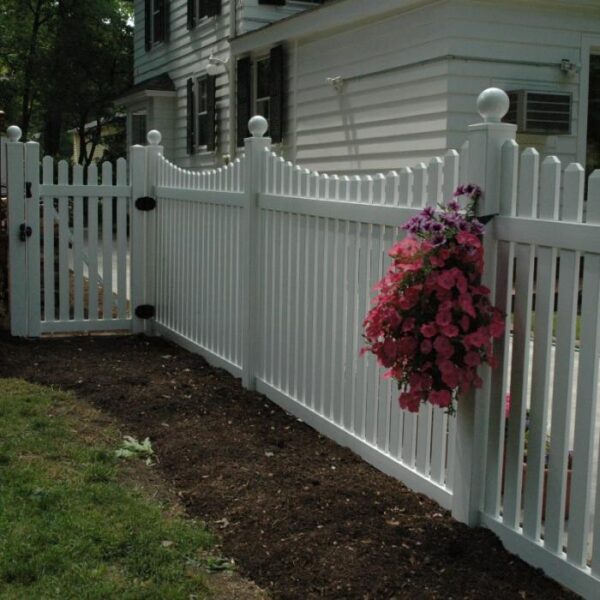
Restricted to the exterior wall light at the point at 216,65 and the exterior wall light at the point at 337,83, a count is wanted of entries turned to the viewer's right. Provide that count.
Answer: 0

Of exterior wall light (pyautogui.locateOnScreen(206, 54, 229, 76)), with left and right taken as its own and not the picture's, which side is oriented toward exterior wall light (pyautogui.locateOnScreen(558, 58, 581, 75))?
left

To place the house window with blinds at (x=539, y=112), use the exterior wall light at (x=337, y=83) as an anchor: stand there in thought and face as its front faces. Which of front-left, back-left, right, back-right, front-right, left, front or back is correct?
left

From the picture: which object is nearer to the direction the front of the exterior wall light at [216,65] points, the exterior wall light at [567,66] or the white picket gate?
the white picket gate

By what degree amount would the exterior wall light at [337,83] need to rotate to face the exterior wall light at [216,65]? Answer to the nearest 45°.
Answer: approximately 90° to its right

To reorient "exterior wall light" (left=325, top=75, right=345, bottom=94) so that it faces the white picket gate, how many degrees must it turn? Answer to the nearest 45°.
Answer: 0° — it already faces it

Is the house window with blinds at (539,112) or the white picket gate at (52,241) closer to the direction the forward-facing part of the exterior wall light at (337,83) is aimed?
the white picket gate

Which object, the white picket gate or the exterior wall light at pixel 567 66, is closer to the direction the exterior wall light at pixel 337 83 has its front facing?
the white picket gate

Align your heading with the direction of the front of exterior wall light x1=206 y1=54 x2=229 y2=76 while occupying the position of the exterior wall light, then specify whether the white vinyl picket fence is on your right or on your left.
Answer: on your left

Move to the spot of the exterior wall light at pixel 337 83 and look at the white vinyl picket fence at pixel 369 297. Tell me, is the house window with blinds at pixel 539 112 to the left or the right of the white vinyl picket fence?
left

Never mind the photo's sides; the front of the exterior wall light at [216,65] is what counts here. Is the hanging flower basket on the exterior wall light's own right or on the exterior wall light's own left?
on the exterior wall light's own left

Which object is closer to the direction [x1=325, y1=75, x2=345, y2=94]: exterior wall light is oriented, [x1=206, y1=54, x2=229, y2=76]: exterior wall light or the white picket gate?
the white picket gate

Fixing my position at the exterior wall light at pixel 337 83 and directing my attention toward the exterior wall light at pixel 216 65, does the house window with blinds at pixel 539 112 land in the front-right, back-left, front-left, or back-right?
back-right

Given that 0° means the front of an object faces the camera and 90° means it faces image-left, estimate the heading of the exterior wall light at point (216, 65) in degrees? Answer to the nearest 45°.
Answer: approximately 45°
